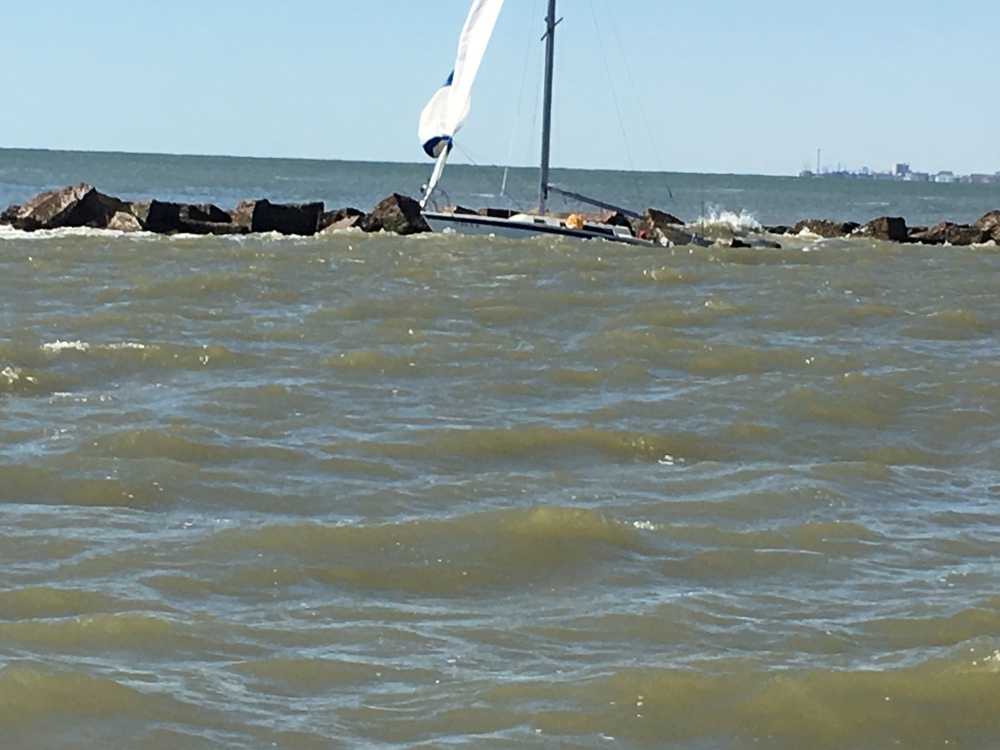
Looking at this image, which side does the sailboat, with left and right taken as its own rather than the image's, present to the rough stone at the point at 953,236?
back

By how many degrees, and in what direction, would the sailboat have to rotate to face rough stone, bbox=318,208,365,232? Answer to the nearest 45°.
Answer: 0° — it already faces it

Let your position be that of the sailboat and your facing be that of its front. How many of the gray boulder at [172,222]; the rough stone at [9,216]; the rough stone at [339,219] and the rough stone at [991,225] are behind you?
1

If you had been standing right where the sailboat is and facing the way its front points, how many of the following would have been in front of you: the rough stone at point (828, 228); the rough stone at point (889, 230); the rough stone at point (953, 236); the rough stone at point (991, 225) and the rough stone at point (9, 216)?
1

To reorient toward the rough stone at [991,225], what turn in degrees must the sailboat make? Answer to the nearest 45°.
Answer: approximately 180°

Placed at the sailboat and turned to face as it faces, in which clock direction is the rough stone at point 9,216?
The rough stone is roughly at 12 o'clock from the sailboat.

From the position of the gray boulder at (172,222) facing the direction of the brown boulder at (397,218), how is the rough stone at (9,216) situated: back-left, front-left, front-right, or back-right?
back-left

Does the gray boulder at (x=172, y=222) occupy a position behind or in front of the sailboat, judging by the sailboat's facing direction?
in front

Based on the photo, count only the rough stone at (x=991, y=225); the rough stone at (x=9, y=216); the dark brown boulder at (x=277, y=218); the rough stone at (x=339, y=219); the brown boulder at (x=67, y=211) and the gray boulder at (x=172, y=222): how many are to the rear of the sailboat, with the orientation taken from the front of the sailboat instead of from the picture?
1

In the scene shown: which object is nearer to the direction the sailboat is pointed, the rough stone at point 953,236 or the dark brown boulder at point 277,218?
the dark brown boulder

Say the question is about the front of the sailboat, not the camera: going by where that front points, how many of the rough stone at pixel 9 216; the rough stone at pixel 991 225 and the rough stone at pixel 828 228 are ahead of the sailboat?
1

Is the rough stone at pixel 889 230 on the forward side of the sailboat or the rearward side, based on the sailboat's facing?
on the rearward side

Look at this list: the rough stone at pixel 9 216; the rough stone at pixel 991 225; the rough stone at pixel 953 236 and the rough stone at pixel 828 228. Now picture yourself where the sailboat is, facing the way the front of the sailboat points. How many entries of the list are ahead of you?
1

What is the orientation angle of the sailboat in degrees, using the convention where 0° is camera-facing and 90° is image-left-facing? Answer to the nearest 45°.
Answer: approximately 90°

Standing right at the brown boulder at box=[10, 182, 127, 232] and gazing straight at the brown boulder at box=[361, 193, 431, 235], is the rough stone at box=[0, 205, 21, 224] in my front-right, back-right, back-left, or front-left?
back-left
